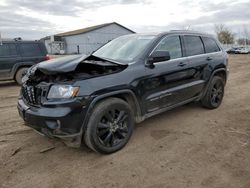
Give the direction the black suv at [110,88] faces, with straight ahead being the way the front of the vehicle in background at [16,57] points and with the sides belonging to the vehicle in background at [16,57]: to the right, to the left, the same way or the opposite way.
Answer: the same way

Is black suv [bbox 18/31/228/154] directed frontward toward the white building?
no

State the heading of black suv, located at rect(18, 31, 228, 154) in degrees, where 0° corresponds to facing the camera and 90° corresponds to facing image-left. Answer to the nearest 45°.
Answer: approximately 45°

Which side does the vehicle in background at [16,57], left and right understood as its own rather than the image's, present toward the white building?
right

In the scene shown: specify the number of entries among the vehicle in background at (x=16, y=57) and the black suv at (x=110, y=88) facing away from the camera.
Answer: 0

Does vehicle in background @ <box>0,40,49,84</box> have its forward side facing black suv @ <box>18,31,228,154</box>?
no

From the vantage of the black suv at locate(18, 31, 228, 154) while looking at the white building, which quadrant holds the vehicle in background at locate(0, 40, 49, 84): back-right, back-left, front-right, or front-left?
front-left

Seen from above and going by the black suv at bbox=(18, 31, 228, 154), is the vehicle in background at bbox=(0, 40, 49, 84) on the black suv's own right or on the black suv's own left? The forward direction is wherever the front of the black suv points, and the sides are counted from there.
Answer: on the black suv's own right
